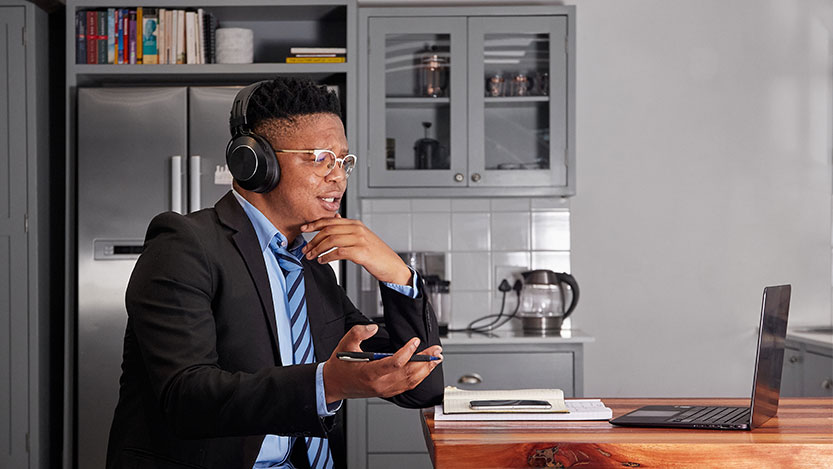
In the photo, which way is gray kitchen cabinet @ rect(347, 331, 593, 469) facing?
toward the camera

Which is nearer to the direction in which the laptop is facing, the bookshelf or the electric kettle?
the bookshelf

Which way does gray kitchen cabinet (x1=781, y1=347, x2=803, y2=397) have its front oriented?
toward the camera

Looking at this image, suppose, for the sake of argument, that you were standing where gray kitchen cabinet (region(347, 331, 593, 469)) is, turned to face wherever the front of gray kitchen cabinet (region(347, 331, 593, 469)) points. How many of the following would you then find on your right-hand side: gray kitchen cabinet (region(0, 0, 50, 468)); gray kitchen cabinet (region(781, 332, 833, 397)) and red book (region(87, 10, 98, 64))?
2

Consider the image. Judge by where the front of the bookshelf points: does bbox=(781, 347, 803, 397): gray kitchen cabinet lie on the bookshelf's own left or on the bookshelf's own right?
on the bookshelf's own left

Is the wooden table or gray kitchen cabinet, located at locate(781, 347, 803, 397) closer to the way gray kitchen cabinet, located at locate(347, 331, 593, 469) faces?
the wooden table

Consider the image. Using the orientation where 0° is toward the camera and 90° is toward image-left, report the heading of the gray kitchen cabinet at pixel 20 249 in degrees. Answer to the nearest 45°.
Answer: approximately 0°

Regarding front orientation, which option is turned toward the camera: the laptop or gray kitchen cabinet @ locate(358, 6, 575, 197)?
the gray kitchen cabinet

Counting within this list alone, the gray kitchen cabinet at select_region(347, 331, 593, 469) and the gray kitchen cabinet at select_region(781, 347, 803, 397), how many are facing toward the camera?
2

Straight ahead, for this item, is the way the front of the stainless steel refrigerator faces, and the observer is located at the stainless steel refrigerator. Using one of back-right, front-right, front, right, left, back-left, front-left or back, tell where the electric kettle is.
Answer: left

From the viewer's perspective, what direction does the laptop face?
to the viewer's left

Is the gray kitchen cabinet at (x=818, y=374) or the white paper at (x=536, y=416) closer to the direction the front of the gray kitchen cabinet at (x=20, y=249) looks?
the white paper

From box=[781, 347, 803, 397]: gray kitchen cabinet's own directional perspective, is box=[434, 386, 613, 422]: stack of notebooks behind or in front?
in front

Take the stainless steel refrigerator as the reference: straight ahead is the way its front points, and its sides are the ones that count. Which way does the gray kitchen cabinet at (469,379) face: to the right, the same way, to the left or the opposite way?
the same way

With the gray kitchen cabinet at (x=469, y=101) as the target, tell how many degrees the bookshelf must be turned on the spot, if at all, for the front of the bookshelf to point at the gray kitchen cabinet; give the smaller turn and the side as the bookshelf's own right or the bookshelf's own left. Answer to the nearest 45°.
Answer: approximately 90° to the bookshelf's own left

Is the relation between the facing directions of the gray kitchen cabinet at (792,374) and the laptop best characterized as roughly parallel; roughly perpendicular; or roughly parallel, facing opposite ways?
roughly perpendicular

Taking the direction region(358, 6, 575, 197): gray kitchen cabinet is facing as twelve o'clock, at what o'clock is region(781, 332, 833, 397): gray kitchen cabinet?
region(781, 332, 833, 397): gray kitchen cabinet is roughly at 9 o'clock from region(358, 6, 575, 197): gray kitchen cabinet.

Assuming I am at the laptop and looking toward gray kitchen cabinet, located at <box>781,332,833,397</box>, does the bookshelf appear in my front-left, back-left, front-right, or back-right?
front-left
